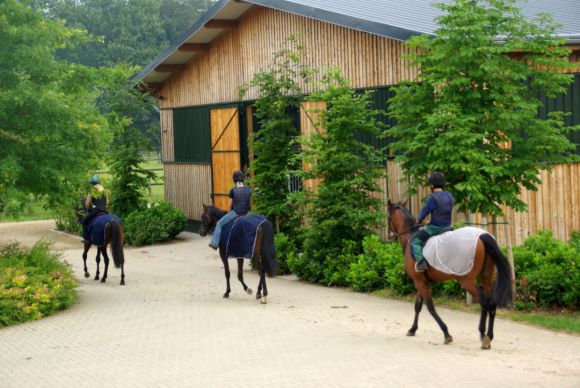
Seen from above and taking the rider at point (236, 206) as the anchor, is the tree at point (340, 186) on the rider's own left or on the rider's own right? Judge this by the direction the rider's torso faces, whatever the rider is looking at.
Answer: on the rider's own right

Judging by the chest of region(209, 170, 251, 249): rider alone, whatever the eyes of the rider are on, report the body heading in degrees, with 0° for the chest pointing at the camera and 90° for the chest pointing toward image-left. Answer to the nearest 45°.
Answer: approximately 135°

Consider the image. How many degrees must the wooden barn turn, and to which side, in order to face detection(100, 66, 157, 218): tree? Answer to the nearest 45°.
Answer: approximately 90° to its right

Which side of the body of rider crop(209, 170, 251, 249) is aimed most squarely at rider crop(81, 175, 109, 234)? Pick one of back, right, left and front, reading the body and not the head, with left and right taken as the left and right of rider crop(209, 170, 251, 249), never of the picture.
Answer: front

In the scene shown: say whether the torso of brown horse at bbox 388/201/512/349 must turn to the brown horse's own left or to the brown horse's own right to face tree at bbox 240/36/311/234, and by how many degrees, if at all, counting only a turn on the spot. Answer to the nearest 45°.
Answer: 0° — it already faces it

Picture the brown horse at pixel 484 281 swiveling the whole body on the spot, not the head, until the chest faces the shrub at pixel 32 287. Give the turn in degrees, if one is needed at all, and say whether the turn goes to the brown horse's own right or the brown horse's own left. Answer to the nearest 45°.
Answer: approximately 45° to the brown horse's own left

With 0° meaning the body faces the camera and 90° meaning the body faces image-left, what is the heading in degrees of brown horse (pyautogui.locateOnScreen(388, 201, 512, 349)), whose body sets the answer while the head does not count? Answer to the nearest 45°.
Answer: approximately 135°

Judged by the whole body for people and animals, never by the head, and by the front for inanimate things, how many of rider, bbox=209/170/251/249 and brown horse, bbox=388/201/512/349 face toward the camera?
0

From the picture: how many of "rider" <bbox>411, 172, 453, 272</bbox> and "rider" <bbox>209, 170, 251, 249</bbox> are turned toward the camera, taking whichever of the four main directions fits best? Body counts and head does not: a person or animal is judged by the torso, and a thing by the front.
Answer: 0

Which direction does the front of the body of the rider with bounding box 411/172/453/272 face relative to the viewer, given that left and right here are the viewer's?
facing away from the viewer and to the left of the viewer

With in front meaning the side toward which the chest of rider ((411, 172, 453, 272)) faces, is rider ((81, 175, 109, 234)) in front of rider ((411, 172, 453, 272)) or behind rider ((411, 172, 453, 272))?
in front
